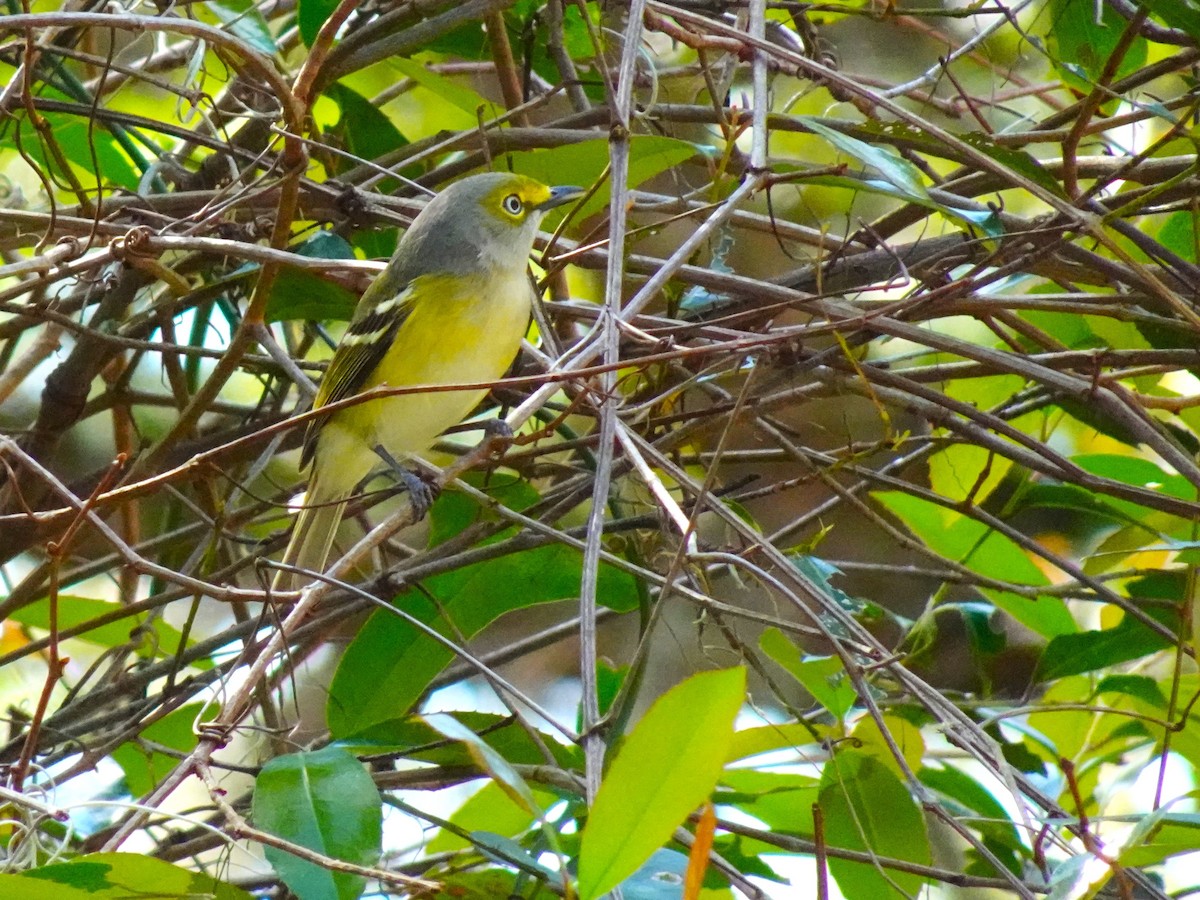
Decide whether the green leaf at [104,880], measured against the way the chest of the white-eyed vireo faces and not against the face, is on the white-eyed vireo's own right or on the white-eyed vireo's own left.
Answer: on the white-eyed vireo's own right

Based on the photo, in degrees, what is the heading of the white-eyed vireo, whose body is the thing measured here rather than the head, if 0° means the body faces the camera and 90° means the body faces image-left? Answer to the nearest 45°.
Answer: approximately 270°
